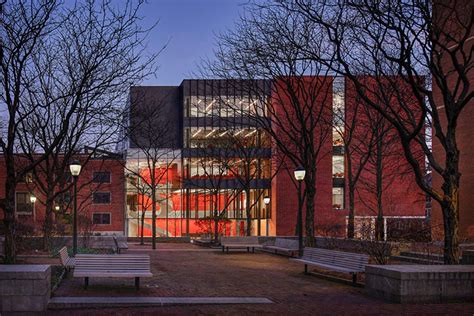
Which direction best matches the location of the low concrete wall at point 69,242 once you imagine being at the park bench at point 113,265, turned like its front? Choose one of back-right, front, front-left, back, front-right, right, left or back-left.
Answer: back

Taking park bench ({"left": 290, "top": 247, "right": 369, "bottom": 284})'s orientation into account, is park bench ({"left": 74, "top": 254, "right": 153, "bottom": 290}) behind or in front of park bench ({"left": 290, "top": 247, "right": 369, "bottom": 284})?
in front

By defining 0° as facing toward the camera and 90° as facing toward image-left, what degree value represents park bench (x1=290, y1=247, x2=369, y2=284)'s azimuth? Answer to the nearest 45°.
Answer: approximately 45°

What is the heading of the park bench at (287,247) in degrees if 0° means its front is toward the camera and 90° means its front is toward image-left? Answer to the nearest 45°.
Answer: approximately 45°

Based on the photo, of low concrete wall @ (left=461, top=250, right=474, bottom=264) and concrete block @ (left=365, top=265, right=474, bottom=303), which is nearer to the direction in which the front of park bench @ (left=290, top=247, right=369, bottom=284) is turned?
the concrete block

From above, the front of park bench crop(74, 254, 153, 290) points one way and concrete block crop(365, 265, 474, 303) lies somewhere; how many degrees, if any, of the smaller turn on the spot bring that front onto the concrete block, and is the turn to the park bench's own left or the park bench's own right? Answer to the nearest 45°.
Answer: approximately 45° to the park bench's own left

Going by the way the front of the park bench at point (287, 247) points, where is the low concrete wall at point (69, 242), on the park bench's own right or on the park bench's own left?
on the park bench's own right

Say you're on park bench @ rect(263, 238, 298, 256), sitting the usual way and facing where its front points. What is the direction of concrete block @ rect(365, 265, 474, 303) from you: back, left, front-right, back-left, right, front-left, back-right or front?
front-left

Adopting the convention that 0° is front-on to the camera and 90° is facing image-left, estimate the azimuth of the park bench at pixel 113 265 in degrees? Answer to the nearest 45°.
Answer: approximately 0°
